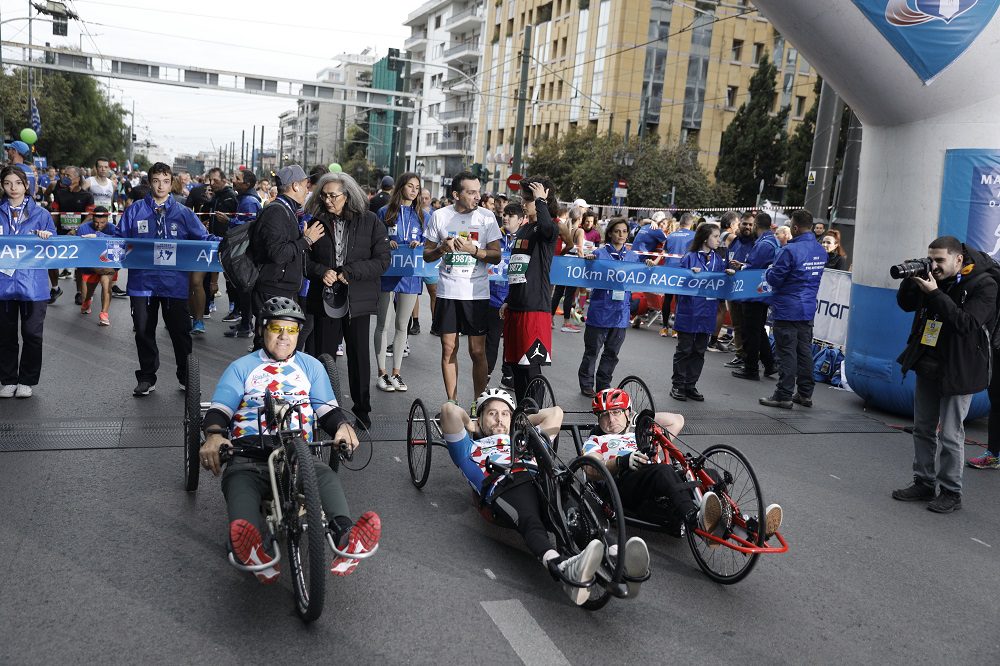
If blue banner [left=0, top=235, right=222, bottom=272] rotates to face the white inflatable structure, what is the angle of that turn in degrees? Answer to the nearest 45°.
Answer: approximately 90° to its left

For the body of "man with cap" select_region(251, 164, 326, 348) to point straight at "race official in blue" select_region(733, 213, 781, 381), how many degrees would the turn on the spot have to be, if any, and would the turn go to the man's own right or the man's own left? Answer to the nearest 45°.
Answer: approximately 45° to the man's own left

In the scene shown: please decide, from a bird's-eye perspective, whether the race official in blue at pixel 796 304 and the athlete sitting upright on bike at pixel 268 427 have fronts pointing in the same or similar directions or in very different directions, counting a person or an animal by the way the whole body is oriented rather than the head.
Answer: very different directions

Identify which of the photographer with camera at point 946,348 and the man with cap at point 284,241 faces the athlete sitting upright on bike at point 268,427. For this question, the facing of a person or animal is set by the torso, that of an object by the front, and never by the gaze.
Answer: the photographer with camera

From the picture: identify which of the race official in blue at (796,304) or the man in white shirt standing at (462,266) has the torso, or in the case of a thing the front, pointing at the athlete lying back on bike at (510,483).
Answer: the man in white shirt standing

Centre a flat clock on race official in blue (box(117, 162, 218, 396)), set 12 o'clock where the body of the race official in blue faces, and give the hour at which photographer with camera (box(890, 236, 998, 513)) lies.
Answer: The photographer with camera is roughly at 10 o'clock from the race official in blue.

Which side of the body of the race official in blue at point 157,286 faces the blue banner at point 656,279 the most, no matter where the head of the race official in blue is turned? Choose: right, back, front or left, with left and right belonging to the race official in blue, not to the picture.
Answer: left

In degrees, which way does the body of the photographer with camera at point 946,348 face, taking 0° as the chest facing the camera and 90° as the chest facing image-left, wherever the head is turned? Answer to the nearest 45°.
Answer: approximately 45°

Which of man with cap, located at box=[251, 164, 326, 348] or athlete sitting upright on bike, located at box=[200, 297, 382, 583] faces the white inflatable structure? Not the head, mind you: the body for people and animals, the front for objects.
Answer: the man with cap

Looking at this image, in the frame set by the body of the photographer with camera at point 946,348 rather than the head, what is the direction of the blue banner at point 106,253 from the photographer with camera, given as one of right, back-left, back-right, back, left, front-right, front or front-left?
front-right

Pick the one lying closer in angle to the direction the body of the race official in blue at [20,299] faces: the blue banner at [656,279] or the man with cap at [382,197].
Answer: the blue banner

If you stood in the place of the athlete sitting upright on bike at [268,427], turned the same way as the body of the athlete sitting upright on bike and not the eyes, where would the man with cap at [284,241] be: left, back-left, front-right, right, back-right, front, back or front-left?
back

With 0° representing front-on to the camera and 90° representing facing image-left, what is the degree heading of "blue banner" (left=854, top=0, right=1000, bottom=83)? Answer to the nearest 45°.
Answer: approximately 0°

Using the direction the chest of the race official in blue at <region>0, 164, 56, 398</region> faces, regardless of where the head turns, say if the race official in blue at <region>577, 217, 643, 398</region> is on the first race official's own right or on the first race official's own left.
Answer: on the first race official's own left

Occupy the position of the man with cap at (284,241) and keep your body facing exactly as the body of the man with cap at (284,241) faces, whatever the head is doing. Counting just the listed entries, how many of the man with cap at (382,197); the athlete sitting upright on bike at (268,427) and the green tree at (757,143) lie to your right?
1
